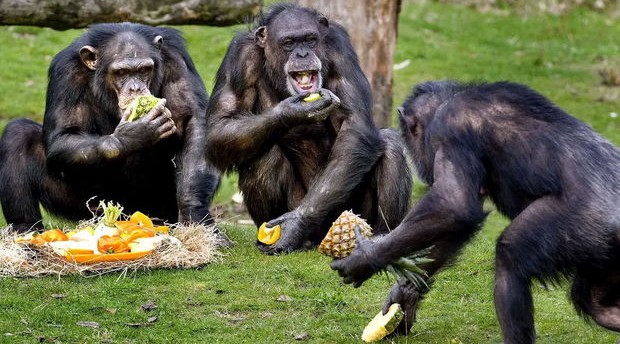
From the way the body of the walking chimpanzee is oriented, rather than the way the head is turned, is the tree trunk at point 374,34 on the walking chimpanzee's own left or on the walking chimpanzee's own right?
on the walking chimpanzee's own right

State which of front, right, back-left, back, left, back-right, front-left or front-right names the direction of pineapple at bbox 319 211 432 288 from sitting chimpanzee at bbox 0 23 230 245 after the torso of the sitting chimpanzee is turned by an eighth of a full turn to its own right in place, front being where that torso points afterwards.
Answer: left

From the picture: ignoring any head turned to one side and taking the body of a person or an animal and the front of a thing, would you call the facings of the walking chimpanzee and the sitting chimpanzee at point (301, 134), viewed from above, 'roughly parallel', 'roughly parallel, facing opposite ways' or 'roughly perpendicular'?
roughly perpendicular

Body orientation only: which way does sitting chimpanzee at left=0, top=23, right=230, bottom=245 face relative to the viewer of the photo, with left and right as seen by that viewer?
facing the viewer

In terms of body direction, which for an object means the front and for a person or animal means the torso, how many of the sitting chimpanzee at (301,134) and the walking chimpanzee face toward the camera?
1

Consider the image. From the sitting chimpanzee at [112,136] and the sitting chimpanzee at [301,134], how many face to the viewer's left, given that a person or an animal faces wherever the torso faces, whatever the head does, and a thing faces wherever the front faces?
0

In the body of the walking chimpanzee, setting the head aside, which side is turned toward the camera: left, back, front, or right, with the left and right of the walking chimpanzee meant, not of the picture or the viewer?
left

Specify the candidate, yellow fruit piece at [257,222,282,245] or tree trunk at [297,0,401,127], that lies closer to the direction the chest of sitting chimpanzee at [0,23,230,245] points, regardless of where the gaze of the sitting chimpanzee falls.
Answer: the yellow fruit piece

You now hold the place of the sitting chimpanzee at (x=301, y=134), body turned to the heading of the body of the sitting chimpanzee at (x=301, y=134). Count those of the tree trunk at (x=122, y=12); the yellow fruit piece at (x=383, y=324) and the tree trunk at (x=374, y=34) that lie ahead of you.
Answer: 1

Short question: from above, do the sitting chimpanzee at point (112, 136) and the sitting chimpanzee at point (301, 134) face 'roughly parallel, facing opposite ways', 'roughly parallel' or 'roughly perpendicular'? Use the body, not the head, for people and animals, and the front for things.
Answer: roughly parallel

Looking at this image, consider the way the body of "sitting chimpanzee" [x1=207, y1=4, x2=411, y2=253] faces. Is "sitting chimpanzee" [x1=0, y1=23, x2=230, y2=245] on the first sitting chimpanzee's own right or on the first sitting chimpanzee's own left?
on the first sitting chimpanzee's own right

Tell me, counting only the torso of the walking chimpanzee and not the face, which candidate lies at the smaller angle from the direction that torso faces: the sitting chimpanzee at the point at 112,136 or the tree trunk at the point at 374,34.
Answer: the sitting chimpanzee

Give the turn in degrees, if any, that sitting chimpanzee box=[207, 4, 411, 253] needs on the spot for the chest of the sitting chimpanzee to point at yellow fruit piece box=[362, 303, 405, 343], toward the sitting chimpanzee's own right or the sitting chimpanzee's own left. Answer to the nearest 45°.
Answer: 0° — it already faces it

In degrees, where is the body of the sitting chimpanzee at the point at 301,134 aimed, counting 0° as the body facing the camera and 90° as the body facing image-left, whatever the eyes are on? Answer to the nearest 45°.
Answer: approximately 0°
